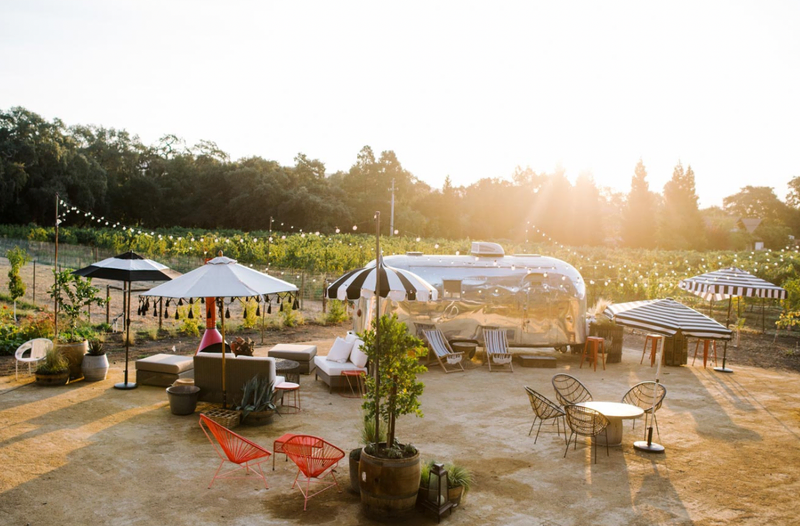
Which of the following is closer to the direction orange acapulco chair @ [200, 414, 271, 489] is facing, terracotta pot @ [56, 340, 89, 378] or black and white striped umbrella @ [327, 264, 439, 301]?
the black and white striped umbrella

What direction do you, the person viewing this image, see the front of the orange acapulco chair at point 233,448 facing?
facing to the right of the viewer

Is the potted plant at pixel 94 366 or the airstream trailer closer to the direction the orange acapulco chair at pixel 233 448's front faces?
the airstream trailer

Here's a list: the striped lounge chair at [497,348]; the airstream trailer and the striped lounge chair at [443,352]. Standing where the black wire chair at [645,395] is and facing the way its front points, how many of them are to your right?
3

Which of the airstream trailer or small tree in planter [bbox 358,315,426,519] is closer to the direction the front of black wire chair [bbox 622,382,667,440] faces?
the small tree in planter
